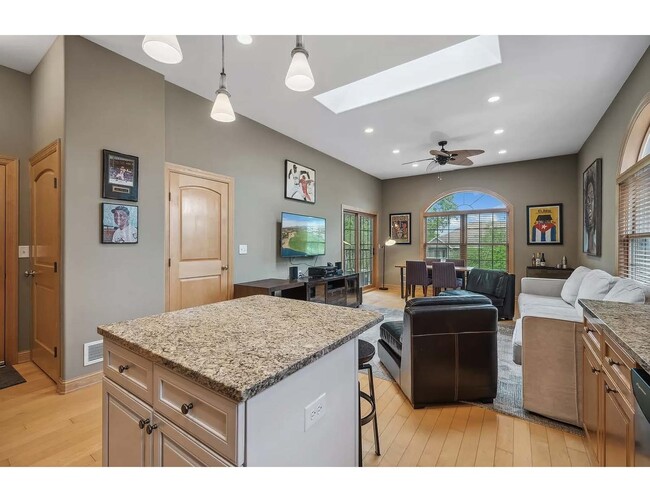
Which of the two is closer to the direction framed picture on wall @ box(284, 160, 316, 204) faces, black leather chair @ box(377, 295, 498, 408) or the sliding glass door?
the black leather chair

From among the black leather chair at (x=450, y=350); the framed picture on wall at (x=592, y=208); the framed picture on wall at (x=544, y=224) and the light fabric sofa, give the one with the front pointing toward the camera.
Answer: the framed picture on wall at (x=544, y=224)

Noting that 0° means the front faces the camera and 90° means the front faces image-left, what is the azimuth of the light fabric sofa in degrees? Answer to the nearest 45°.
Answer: approximately 90°

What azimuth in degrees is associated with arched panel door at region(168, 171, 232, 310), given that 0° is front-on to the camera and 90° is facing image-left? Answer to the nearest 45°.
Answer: approximately 315°

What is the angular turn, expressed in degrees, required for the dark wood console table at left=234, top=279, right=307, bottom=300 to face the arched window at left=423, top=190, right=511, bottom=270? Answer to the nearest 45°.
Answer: approximately 90° to its left

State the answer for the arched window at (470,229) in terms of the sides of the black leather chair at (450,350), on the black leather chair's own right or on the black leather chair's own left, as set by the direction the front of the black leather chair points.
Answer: on the black leather chair's own right

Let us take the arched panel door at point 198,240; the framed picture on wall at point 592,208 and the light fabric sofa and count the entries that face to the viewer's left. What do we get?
2

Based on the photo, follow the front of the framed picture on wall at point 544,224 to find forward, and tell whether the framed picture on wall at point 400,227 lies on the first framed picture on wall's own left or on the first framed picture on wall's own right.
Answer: on the first framed picture on wall's own right

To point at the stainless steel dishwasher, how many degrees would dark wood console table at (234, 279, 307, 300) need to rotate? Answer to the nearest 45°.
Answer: approximately 45° to its right

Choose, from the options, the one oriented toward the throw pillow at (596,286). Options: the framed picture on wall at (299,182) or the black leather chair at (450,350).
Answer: the framed picture on wall

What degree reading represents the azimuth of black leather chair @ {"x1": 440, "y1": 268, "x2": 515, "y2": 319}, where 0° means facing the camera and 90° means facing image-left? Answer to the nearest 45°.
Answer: approximately 45°
